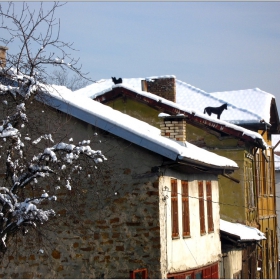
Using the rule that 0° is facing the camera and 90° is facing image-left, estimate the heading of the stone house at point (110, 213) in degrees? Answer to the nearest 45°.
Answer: approximately 315°
